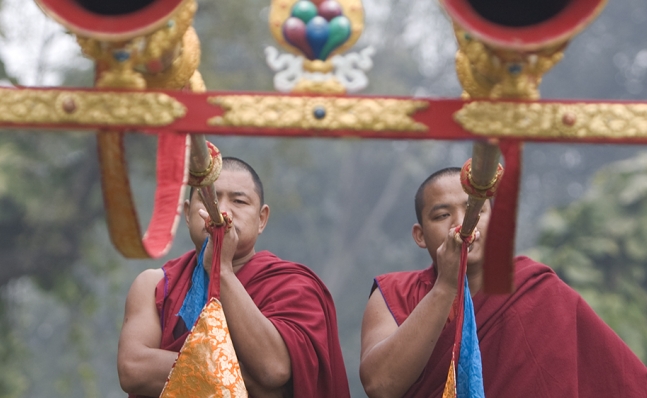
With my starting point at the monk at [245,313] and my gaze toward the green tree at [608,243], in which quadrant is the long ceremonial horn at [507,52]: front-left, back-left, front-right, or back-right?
back-right

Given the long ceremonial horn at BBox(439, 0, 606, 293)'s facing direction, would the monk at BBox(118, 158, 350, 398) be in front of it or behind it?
behind

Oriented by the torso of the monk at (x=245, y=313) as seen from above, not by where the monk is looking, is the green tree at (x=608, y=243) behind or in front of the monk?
behind

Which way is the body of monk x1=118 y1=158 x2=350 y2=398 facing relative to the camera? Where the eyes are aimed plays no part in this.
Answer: toward the camera

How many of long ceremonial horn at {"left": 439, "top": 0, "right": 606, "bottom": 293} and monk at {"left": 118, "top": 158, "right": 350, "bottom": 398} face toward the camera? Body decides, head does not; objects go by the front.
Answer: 2

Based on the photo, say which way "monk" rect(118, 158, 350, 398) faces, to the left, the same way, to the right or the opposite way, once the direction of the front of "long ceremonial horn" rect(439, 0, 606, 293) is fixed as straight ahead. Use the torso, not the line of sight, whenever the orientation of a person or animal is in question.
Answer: the same way

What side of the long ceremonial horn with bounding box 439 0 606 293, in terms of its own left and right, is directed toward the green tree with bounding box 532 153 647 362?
back

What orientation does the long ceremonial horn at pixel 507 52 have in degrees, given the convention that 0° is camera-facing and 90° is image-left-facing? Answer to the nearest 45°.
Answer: approximately 0°

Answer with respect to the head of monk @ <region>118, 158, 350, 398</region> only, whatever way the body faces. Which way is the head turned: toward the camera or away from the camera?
toward the camera
